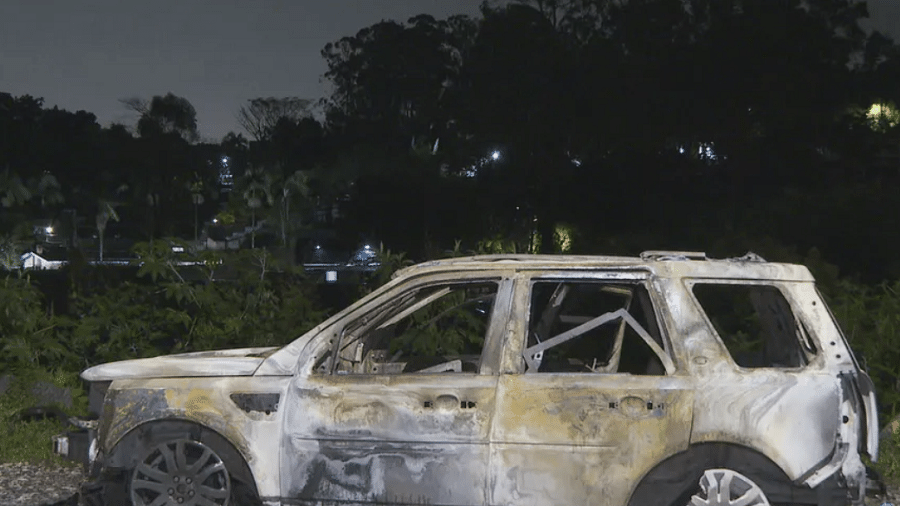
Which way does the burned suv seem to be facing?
to the viewer's left
